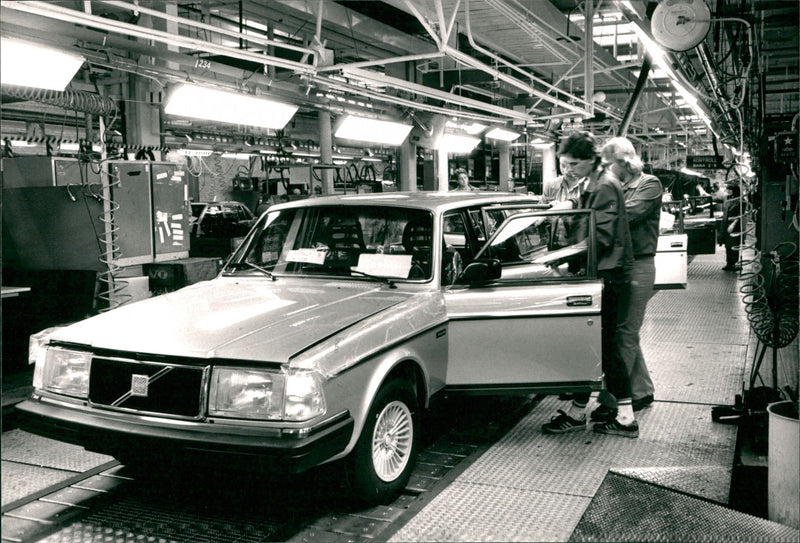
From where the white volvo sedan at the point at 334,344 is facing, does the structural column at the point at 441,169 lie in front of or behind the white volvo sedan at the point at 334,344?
behind

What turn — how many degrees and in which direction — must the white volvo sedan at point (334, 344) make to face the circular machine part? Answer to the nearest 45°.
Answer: approximately 180°

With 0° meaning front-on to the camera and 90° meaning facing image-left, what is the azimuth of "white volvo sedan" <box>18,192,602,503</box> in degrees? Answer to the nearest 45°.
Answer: approximately 45°

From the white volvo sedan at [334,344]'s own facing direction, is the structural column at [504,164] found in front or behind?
behind

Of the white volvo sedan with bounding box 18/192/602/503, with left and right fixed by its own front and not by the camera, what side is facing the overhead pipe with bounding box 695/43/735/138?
back

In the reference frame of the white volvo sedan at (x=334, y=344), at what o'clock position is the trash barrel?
The trash barrel is roughly at 8 o'clock from the white volvo sedan.

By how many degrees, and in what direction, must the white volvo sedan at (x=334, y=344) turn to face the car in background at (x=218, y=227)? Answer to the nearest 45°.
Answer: approximately 135° to its right

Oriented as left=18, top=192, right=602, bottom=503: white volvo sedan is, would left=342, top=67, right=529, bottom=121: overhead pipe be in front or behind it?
behind

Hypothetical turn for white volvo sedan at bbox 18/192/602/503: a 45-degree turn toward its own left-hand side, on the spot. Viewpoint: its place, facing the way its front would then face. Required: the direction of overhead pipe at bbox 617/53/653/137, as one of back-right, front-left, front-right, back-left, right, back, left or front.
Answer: back-left

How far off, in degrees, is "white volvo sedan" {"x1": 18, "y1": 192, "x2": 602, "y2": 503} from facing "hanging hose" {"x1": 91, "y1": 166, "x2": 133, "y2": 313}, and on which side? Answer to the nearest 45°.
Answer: approximately 90° to its right

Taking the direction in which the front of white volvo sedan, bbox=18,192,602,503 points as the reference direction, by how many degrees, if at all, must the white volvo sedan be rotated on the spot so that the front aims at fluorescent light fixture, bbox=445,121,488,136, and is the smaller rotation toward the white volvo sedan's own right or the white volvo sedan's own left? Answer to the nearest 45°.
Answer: approximately 135° to the white volvo sedan's own right
